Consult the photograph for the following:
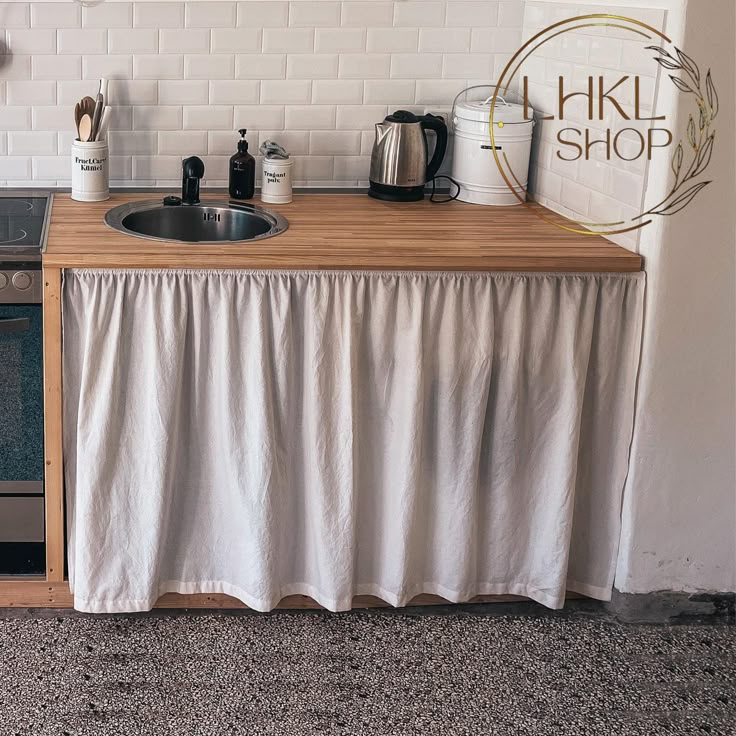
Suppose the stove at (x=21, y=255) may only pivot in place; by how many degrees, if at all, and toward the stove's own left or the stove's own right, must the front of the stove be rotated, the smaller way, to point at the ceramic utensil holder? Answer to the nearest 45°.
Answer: approximately 180°

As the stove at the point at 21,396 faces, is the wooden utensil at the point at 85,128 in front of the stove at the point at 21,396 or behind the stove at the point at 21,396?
behind

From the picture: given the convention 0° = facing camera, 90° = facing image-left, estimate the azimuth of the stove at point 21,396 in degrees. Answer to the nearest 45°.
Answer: approximately 0°

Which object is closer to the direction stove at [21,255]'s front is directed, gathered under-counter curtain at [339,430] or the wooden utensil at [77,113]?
the gathered under-counter curtain

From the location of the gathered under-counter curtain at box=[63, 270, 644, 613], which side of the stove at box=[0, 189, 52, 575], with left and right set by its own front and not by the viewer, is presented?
left

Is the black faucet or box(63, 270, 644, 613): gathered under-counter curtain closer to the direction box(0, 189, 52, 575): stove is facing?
the gathered under-counter curtain
